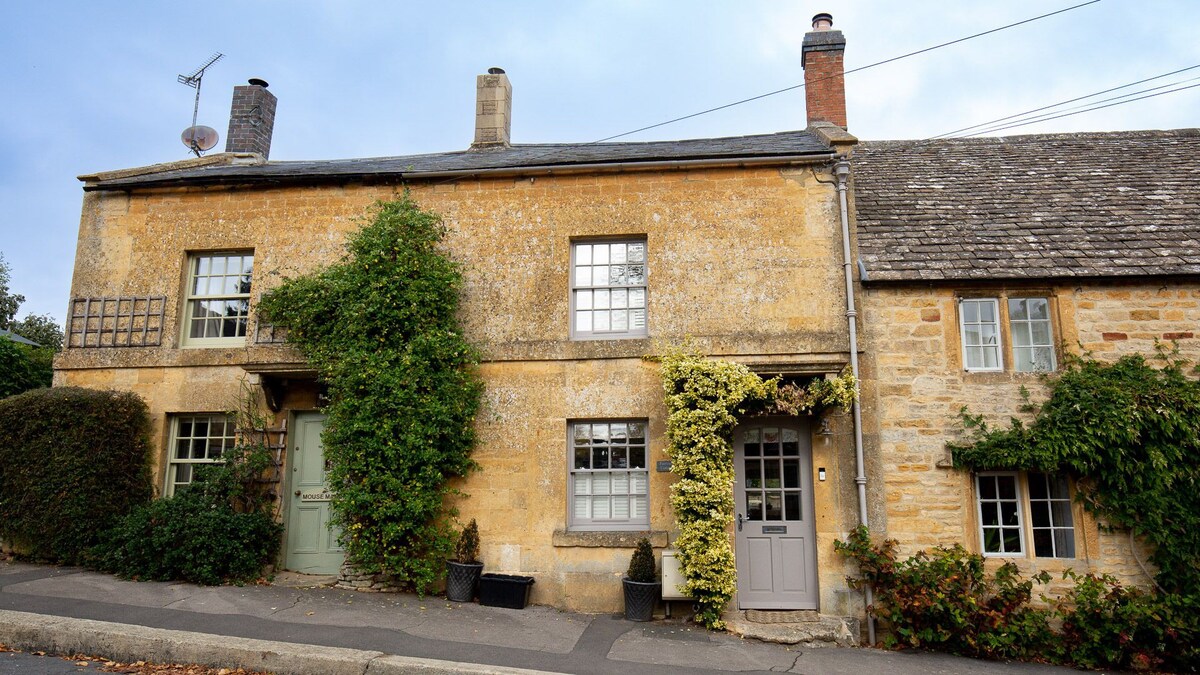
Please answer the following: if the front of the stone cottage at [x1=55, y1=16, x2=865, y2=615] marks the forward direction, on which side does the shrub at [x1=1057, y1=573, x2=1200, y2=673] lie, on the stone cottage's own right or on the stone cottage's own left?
on the stone cottage's own left

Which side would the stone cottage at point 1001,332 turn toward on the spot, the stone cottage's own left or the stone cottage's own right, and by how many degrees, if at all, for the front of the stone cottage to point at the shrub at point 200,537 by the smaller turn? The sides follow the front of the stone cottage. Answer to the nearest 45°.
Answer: approximately 45° to the stone cottage's own right

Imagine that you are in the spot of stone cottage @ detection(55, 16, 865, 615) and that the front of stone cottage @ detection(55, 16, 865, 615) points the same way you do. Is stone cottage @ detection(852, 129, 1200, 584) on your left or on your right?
on your left

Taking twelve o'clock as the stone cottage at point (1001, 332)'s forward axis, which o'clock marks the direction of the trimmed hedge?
The trimmed hedge is roughly at 2 o'clock from the stone cottage.

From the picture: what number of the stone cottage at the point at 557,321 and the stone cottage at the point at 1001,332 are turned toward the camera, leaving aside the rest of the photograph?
2

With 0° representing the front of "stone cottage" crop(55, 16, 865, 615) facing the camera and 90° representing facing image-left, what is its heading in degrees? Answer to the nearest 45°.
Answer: approximately 0°

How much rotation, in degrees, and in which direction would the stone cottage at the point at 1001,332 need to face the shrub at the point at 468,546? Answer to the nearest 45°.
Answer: approximately 45° to its right

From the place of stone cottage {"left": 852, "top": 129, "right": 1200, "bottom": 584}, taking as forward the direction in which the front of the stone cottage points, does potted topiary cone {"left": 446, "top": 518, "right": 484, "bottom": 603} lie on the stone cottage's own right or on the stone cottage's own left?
on the stone cottage's own right

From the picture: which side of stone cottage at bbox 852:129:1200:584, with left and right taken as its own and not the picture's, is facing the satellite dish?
right
